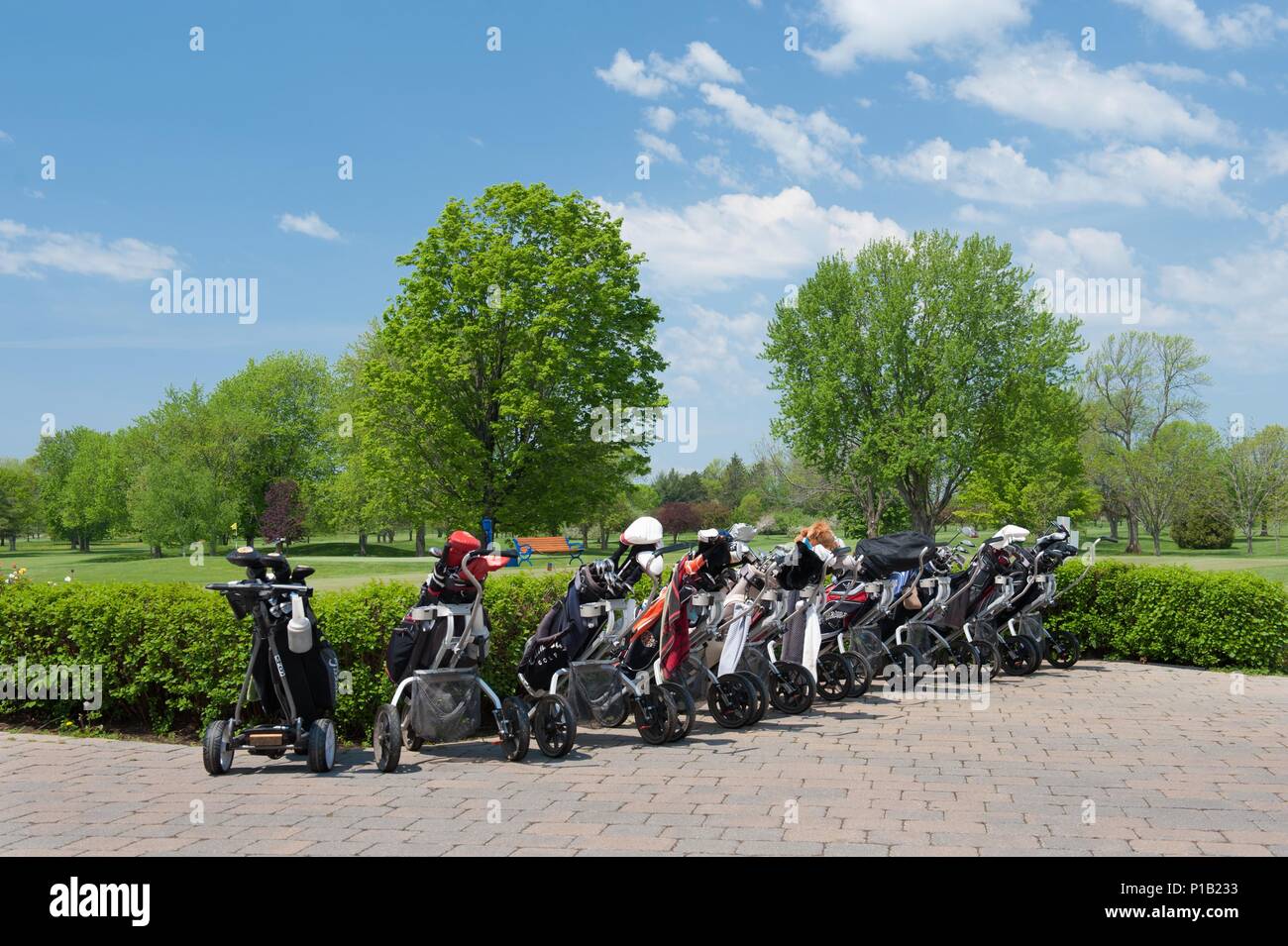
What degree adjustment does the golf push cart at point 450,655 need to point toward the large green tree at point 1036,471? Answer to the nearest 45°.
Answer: approximately 90° to its right

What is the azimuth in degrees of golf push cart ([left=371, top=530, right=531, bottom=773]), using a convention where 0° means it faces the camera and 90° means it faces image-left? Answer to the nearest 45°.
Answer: approximately 135°

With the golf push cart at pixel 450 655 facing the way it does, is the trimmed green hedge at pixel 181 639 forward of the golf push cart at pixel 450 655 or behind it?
forward

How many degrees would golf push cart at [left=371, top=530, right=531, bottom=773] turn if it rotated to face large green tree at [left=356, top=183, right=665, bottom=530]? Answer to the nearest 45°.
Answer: approximately 45° to its right
